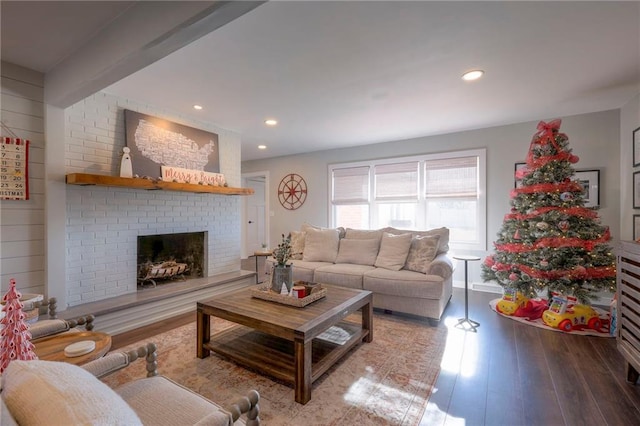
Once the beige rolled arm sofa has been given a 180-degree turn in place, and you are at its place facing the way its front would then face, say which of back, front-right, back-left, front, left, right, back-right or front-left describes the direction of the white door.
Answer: left

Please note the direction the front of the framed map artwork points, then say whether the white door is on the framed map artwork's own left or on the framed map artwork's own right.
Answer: on the framed map artwork's own left

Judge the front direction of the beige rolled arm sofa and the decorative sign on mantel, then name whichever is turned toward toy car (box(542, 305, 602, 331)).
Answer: the decorative sign on mantel

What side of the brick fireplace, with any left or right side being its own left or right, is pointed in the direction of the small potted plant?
front

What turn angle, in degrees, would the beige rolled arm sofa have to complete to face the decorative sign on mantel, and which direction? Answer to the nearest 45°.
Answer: approximately 45° to its right

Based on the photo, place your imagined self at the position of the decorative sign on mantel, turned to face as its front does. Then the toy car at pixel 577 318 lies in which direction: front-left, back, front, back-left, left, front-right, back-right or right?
front

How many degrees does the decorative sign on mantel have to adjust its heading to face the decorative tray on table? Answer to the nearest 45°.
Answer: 0° — it already faces it

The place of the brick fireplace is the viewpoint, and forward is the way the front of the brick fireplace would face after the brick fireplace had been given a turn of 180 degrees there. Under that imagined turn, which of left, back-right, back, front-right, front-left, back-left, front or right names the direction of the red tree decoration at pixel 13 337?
back-left

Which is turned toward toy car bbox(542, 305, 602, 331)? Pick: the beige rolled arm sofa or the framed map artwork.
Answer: the framed map artwork

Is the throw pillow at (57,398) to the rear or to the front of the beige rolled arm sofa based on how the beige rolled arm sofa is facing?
to the front

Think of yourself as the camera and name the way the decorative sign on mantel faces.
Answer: facing the viewer and to the right of the viewer

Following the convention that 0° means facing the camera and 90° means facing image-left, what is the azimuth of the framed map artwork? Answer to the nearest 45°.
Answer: approximately 315°

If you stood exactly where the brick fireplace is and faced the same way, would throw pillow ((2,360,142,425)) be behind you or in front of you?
in front

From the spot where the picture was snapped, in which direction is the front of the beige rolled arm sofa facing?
facing the viewer and to the left of the viewer
